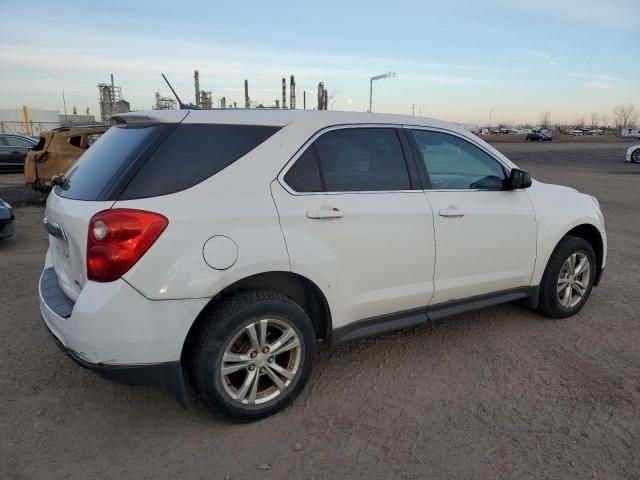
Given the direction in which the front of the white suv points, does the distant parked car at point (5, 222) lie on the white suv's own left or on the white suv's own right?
on the white suv's own left

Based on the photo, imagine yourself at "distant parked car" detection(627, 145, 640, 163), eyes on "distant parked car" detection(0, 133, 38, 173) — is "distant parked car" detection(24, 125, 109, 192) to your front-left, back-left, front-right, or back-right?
front-left

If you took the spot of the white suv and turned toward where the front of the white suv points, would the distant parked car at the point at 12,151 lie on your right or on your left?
on your left

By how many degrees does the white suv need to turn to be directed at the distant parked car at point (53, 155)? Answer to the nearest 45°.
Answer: approximately 90° to its left

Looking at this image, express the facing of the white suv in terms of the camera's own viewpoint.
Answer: facing away from the viewer and to the right of the viewer

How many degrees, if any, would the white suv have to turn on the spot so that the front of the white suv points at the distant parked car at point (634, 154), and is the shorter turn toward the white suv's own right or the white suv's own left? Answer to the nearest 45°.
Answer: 0° — it already faces it

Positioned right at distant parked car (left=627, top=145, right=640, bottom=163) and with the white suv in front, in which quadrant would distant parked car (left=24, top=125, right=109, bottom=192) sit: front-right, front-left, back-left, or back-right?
front-right
